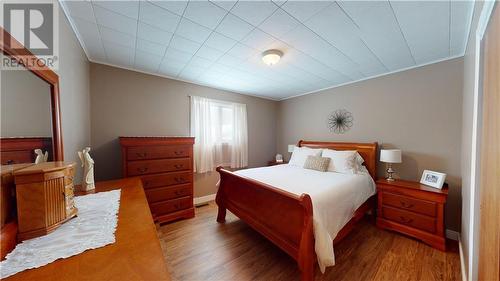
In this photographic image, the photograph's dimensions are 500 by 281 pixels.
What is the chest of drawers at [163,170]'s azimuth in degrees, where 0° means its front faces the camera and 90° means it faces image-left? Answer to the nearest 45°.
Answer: approximately 315°

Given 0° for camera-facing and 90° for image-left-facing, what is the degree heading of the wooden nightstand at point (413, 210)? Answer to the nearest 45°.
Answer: approximately 45°

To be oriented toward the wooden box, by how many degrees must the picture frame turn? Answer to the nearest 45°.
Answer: approximately 45° to its left

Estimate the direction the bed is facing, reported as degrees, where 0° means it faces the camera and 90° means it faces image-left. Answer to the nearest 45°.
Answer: approximately 45°

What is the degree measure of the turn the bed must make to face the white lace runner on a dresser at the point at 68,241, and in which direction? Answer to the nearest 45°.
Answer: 0° — it already faces it
